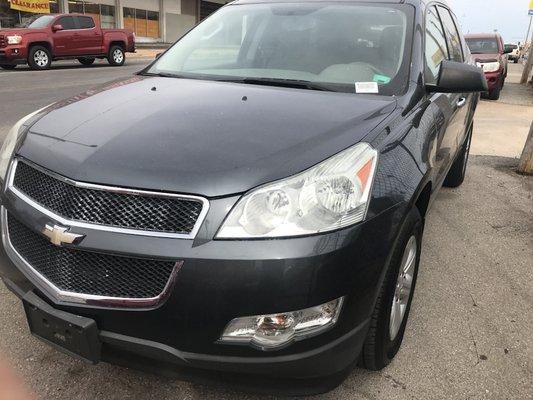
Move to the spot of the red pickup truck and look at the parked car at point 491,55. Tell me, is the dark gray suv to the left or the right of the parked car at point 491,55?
right

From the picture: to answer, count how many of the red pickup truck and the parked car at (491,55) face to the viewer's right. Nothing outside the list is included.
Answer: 0

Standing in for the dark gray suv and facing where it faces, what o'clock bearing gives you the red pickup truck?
The red pickup truck is roughly at 4 o'clock from the dark gray suv.

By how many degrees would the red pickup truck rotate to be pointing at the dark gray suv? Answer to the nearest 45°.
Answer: approximately 45° to its left

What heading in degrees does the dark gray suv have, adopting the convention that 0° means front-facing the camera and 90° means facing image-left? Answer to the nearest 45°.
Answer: approximately 45°

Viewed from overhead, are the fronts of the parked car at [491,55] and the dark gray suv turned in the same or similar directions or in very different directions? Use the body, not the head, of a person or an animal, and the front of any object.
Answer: same or similar directions

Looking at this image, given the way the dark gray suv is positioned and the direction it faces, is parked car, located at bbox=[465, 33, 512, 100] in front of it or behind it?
behind

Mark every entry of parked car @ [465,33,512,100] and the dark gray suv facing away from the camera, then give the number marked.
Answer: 0

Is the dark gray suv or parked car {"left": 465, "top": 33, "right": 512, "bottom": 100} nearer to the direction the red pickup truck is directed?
the dark gray suv

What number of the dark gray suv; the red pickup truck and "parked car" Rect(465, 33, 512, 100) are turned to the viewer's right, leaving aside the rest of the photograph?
0

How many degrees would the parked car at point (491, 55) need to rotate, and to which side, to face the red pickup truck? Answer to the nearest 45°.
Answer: approximately 45° to its right

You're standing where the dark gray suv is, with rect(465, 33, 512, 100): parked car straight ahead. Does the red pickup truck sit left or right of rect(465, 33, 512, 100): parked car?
left

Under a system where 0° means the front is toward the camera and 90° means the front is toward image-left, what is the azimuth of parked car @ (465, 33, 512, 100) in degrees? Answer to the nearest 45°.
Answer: approximately 45°
